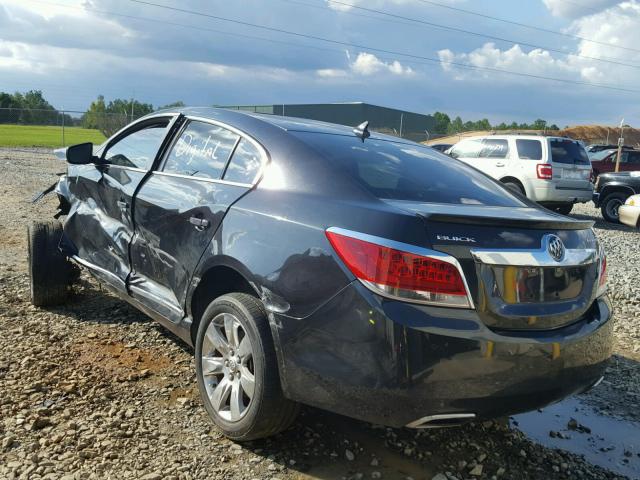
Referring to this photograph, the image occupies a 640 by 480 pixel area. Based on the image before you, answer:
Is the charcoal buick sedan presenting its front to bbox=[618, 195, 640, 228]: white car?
no

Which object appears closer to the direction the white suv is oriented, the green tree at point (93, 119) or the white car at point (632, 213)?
the green tree

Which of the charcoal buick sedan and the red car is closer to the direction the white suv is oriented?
the red car

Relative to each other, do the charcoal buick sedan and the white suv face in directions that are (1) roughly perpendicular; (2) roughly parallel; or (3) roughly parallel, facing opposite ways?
roughly parallel

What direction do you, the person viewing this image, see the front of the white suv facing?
facing away from the viewer and to the left of the viewer

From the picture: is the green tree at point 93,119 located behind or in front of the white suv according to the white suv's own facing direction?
in front

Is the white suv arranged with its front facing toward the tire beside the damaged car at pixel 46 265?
no

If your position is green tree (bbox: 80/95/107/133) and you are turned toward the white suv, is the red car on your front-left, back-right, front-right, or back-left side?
front-left

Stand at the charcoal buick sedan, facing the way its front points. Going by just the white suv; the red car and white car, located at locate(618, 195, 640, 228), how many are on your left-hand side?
0

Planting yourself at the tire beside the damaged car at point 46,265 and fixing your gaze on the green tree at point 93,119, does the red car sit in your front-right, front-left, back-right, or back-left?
front-right

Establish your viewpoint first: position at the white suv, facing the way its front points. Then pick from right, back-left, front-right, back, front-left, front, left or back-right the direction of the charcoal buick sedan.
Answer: back-left

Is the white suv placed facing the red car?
no

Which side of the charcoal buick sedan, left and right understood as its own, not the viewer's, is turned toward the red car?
right

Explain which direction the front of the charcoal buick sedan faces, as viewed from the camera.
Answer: facing away from the viewer and to the left of the viewer

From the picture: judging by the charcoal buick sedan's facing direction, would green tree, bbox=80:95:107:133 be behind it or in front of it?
in front

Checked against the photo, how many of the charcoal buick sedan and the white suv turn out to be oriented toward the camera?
0

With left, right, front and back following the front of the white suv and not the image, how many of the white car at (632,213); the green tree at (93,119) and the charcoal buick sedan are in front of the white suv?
1
